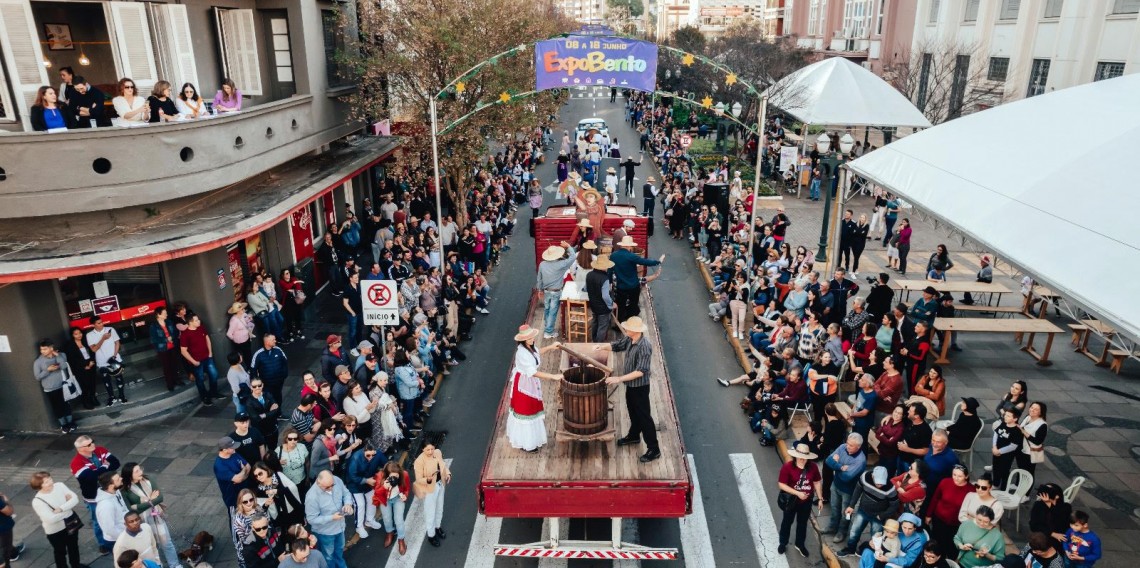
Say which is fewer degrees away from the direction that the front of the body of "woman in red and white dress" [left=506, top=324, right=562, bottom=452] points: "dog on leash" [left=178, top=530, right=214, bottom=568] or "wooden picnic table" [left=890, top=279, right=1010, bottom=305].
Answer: the wooden picnic table

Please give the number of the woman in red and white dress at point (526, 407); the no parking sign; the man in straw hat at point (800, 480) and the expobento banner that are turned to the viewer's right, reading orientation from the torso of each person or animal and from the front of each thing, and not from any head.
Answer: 1

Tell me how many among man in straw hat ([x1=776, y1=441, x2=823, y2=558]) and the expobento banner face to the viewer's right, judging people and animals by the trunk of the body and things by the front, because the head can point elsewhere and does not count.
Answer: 0

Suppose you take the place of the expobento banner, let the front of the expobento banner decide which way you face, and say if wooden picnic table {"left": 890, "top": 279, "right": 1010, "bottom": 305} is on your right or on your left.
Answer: on your left

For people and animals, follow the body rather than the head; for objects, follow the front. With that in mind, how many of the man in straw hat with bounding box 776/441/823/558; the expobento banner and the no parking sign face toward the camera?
3

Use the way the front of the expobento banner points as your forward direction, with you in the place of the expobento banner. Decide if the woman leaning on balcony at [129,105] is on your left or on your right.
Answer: on your right

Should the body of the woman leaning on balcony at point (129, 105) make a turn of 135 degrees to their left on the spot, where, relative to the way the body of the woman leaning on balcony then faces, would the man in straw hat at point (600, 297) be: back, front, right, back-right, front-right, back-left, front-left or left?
back-right

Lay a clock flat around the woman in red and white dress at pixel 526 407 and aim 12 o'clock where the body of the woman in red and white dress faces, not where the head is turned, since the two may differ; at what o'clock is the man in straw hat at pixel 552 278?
The man in straw hat is roughly at 9 o'clock from the woman in red and white dress.

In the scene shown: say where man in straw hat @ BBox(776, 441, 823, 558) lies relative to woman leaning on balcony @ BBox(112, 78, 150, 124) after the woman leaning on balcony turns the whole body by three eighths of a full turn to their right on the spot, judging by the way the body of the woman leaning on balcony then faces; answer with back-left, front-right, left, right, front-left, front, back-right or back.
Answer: back-left

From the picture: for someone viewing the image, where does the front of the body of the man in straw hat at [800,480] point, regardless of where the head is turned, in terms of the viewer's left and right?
facing the viewer

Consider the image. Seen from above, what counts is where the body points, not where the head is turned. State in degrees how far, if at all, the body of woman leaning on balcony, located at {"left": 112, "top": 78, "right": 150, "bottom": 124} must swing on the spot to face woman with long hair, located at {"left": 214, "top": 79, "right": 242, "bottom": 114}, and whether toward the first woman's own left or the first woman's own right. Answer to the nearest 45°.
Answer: approximately 90° to the first woman's own left

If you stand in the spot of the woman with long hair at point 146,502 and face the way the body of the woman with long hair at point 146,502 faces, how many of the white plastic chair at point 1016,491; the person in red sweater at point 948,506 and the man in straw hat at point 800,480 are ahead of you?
3

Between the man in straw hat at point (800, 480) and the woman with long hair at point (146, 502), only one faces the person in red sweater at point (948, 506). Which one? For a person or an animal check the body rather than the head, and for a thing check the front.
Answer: the woman with long hair

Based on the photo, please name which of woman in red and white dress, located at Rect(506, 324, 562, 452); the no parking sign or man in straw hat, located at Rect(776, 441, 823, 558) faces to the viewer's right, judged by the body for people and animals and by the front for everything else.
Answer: the woman in red and white dress

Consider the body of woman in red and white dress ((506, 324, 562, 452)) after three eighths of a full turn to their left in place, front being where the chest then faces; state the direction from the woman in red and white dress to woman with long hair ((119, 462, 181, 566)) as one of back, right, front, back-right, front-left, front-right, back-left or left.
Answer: front-left

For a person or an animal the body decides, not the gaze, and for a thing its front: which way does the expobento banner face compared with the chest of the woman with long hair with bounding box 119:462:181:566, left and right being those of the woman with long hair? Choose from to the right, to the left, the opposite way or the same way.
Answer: to the right

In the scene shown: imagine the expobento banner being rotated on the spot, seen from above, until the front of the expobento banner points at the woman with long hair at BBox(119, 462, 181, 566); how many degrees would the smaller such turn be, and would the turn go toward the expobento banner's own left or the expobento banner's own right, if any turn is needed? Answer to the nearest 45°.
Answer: approximately 45° to the expobento banner's own right

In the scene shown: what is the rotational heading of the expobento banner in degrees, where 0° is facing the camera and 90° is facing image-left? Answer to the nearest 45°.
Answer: approximately 0°
